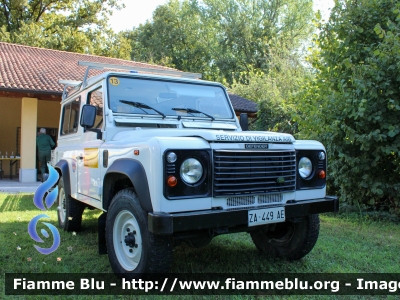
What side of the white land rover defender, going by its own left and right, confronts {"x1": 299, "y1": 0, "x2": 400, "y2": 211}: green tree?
left

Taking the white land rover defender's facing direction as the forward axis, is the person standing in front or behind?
behind
